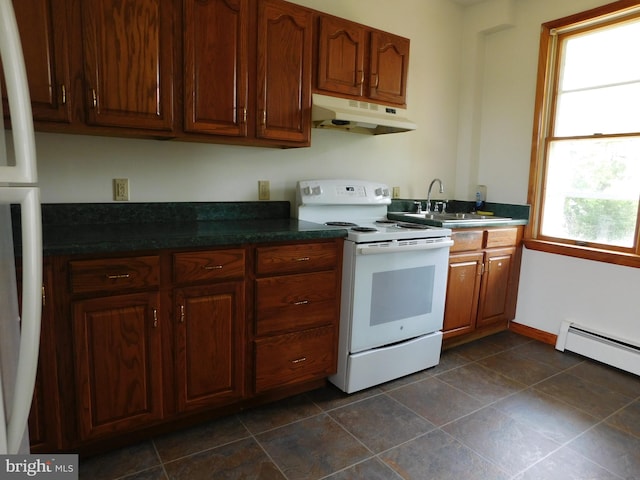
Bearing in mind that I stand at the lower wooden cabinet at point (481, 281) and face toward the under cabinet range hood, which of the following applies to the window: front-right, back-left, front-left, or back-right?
back-left

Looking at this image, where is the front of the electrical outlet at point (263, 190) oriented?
toward the camera

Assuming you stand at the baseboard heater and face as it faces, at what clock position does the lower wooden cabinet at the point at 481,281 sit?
The lower wooden cabinet is roughly at 1 o'clock from the baseboard heater.

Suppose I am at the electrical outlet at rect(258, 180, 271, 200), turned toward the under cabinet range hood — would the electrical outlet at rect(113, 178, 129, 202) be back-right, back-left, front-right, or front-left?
back-right

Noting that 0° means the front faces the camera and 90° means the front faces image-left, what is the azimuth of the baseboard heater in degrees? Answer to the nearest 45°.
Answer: approximately 45°

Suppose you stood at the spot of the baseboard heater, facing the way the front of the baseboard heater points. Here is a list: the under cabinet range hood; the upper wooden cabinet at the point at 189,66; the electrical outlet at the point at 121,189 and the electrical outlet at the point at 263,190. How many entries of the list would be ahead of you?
4

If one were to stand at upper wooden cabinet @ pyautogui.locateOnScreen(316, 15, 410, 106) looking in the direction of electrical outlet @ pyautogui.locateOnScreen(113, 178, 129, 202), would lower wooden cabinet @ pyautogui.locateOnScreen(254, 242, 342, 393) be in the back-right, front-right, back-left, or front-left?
front-left

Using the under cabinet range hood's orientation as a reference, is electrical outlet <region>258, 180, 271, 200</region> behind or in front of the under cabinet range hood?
behind

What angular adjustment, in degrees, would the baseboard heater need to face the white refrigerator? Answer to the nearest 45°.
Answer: approximately 45° to its left

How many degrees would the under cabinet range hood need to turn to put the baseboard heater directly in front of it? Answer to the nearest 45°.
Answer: approximately 45° to its left

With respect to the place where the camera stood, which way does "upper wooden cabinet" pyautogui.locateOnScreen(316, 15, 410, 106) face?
facing the viewer and to the right of the viewer

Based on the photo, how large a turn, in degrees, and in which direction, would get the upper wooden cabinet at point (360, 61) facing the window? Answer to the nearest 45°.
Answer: approximately 45° to its left

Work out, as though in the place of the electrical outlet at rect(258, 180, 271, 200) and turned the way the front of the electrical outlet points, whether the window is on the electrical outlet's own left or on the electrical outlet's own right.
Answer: on the electrical outlet's own left
